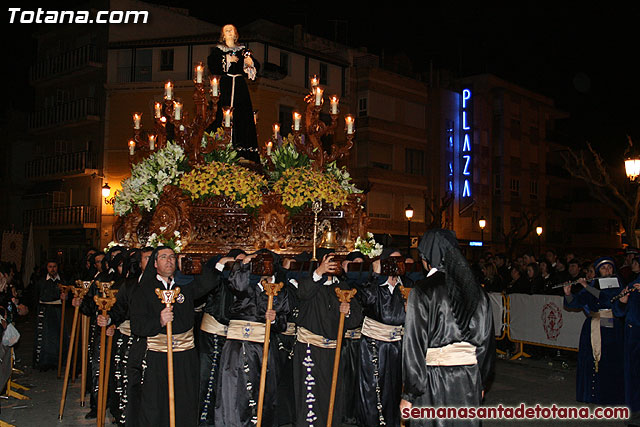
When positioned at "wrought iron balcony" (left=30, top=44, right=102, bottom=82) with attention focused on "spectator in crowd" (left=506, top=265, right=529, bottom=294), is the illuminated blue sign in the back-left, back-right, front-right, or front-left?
front-left

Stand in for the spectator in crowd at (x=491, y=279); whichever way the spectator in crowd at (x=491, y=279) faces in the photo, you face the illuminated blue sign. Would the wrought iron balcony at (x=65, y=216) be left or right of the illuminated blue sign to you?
left

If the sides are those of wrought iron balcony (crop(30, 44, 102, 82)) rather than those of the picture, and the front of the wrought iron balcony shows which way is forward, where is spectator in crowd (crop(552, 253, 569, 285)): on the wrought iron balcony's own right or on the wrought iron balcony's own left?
on the wrought iron balcony's own left

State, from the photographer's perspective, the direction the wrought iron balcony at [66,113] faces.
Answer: facing the viewer and to the left of the viewer

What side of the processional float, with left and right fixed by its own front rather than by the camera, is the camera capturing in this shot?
front

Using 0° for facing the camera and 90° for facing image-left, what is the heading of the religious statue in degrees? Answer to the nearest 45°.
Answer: approximately 0°

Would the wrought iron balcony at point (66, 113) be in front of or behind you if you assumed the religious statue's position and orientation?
behind

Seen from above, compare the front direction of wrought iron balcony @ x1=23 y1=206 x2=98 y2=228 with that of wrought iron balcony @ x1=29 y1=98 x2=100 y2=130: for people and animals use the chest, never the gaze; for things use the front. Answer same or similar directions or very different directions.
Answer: same or similar directions

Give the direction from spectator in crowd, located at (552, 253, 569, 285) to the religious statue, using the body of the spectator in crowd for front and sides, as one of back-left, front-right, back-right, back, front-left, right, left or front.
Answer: front

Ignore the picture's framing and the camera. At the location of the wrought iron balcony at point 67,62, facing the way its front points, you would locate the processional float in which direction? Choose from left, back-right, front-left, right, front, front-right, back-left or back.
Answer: front-left

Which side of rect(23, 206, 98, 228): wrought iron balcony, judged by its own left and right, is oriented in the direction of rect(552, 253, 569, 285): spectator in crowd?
left

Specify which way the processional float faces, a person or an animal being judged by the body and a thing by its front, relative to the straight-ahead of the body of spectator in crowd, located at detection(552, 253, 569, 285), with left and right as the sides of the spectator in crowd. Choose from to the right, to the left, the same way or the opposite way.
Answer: to the left

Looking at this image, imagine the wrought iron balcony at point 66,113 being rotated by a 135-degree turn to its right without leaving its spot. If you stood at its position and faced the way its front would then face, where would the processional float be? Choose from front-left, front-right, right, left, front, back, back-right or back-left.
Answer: back
